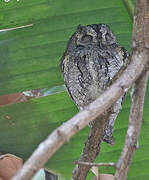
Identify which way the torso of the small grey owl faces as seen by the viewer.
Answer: toward the camera

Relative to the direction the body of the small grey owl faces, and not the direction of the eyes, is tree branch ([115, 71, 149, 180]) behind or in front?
in front
